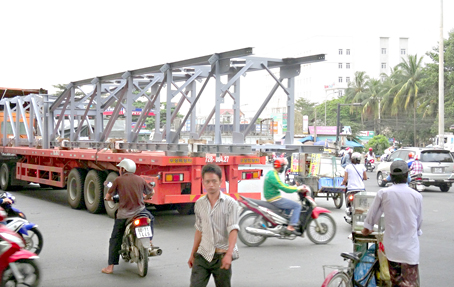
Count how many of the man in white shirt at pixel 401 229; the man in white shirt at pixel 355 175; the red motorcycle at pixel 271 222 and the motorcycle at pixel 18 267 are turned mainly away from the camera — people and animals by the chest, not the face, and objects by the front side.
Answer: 2

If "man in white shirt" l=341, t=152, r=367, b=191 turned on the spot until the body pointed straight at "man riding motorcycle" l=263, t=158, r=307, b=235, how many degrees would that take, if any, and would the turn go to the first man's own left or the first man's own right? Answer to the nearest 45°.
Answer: approximately 135° to the first man's own left

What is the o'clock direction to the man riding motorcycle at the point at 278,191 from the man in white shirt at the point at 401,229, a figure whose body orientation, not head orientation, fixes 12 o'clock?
The man riding motorcycle is roughly at 11 o'clock from the man in white shirt.

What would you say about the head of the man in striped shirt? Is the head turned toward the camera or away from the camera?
toward the camera

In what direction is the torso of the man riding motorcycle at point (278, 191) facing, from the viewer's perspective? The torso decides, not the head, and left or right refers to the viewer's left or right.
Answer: facing to the right of the viewer

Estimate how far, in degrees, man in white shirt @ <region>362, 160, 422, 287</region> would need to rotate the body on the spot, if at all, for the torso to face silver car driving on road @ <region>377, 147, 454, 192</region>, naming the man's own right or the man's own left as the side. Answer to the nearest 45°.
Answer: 0° — they already face it

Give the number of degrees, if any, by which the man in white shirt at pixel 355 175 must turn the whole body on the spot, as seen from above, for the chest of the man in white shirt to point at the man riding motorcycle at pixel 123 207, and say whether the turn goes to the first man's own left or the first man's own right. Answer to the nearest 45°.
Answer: approximately 135° to the first man's own left

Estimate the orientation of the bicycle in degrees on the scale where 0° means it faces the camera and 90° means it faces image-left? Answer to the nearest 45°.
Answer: approximately 225°

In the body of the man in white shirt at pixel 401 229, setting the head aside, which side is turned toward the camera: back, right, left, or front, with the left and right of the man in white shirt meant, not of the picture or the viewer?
back

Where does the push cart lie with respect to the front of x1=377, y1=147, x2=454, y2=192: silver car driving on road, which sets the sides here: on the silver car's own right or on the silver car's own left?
on the silver car's own left

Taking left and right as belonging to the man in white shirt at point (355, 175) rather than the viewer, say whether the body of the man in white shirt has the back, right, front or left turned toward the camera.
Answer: back

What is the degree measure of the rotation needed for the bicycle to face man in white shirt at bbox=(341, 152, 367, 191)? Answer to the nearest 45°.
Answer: approximately 45° to its left

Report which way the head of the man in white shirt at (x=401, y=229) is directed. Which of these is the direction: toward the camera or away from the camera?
away from the camera

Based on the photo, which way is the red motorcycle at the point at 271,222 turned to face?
to the viewer's right
